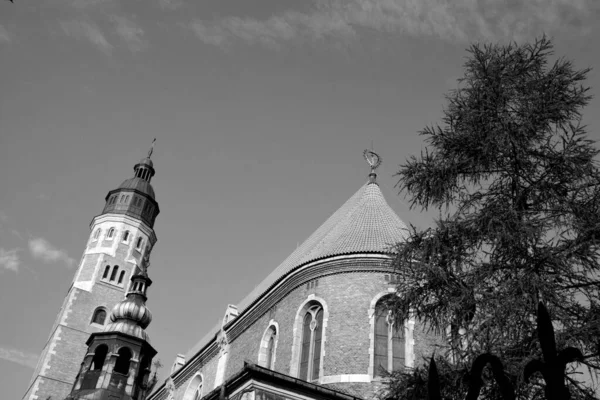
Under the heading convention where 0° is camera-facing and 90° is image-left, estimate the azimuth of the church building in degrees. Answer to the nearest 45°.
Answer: approximately 135°

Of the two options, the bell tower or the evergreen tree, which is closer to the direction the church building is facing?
the bell tower

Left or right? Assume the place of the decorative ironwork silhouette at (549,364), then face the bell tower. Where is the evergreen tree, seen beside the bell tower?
right

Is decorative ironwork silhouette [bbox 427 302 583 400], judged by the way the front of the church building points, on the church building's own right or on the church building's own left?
on the church building's own left
